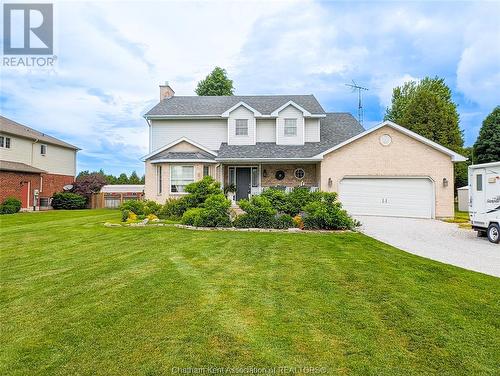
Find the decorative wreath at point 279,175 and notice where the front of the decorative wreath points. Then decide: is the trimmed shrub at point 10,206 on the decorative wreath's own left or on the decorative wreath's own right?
on the decorative wreath's own right

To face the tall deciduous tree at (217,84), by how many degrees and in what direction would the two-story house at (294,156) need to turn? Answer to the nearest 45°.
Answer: approximately 135° to its right

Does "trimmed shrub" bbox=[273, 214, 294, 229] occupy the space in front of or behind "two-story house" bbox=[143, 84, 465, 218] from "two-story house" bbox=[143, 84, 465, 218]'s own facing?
in front

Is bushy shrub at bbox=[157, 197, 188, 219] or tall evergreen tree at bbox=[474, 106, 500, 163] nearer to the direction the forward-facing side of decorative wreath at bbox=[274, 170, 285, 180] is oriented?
the bushy shrub

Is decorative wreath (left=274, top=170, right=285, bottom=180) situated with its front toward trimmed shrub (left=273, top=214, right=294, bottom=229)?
yes

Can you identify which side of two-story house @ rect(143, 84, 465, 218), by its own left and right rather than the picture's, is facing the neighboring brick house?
right

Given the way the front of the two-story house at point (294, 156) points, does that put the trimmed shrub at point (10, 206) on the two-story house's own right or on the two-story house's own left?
on the two-story house's own right

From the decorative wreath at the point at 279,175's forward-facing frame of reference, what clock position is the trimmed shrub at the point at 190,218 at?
The trimmed shrub is roughly at 1 o'clock from the decorative wreath.

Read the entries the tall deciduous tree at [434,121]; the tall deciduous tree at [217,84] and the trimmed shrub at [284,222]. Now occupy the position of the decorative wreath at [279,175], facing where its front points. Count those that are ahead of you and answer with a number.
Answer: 1

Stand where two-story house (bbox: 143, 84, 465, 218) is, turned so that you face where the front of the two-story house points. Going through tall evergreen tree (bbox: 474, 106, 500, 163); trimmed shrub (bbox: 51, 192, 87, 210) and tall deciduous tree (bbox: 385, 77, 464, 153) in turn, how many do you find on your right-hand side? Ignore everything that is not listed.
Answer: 1
